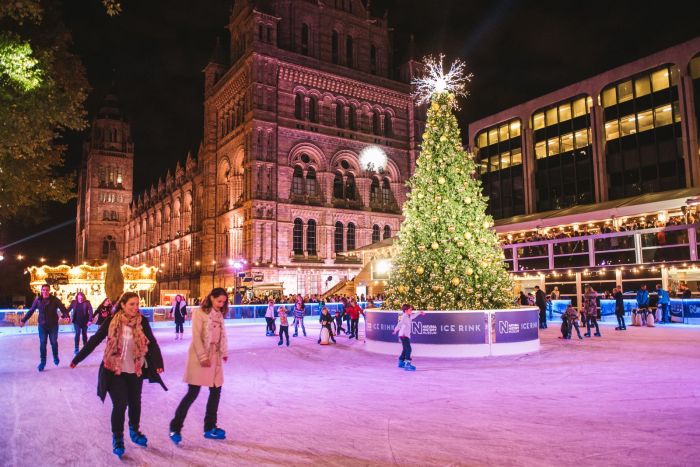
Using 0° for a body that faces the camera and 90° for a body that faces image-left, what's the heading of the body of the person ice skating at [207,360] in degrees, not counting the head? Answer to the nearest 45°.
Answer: approximately 315°

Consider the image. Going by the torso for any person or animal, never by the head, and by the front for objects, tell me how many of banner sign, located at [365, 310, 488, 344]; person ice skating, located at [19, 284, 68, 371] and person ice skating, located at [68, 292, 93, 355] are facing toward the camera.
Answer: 3

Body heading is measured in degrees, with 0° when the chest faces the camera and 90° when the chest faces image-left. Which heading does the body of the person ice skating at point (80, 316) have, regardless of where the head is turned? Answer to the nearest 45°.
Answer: approximately 0°

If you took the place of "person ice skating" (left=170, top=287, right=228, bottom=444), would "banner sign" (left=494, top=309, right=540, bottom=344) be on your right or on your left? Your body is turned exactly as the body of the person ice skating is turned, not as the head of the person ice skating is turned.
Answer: on your left

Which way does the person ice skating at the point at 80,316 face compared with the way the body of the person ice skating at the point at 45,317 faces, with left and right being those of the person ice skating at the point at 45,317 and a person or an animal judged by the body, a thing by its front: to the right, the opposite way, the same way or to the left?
the same way

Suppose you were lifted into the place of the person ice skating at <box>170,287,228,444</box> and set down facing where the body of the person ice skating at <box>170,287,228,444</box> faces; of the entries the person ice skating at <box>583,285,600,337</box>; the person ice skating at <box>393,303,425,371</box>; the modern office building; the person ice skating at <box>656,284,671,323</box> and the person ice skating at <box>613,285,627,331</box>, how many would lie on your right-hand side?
0

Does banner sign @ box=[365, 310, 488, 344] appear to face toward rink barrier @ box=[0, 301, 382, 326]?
no

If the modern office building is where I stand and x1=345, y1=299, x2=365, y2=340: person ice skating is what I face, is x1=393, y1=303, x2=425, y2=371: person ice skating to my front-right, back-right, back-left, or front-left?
front-left

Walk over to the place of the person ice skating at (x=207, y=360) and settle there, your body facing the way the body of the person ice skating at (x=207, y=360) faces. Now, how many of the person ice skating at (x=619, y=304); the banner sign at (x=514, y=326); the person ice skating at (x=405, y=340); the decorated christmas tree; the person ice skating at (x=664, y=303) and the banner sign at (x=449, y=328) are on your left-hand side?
6

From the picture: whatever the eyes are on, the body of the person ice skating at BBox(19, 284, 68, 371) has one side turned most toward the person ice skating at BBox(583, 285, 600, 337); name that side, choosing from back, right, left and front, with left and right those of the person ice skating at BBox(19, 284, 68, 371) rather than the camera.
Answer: left

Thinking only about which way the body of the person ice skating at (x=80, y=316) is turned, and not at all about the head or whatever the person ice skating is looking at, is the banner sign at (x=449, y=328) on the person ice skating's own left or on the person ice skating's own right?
on the person ice skating's own left

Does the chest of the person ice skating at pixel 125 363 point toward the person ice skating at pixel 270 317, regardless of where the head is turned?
no

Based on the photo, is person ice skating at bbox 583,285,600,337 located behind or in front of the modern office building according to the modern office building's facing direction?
in front

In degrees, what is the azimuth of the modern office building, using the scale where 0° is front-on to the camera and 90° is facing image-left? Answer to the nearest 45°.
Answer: approximately 45°

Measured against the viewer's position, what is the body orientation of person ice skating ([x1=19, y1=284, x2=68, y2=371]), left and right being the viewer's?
facing the viewer

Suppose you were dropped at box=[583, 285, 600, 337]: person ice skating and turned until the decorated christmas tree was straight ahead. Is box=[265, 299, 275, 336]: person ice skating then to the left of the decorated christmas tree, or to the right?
right

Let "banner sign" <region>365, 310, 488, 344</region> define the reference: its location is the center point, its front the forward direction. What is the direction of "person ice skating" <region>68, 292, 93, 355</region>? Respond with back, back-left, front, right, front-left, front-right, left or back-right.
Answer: right

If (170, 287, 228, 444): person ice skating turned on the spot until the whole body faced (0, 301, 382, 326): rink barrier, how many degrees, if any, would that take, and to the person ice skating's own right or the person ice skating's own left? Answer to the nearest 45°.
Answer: approximately 135° to the person ice skating's own left

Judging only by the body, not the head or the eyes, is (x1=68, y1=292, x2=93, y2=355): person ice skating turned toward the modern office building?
no
